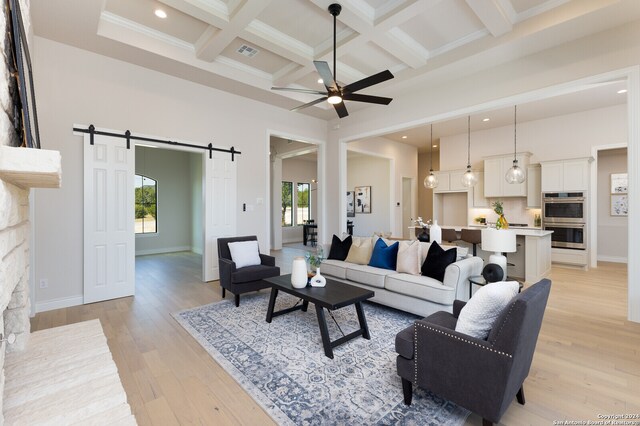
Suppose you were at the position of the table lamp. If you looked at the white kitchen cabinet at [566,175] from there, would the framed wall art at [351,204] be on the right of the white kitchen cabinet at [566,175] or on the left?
left

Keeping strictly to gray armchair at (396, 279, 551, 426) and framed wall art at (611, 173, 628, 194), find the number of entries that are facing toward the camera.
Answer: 1

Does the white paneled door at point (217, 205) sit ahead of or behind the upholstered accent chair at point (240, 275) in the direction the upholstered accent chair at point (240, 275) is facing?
behind

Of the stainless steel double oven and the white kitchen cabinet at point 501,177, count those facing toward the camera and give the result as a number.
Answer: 2

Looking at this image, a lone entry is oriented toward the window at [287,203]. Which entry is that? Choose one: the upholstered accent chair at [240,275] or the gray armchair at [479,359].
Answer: the gray armchair

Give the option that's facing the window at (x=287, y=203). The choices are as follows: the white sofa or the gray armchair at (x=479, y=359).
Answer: the gray armchair

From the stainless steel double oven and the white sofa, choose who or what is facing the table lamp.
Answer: the stainless steel double oven

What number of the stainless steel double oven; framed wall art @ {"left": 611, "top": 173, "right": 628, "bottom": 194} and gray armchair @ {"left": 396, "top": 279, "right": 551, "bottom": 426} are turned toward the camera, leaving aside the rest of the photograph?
2

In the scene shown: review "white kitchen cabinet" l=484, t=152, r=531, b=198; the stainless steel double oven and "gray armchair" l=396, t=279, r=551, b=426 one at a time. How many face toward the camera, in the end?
2

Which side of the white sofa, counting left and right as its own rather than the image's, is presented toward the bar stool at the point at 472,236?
back

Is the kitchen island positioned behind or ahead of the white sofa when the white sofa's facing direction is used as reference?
behind

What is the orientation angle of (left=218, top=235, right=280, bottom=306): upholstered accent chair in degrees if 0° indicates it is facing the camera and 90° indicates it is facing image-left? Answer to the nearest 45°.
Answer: approximately 315°
